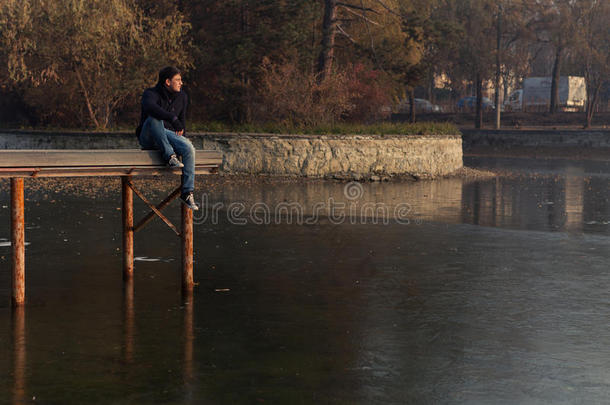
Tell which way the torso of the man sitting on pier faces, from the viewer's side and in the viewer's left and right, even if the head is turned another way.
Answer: facing the viewer and to the right of the viewer

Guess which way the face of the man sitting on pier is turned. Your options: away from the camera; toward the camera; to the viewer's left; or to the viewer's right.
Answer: to the viewer's right

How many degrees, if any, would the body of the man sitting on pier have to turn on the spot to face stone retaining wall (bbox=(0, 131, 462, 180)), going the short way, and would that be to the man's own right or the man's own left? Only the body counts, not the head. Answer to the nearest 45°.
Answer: approximately 135° to the man's own left
